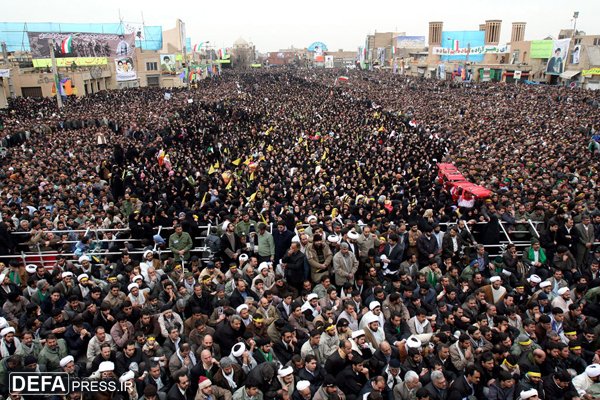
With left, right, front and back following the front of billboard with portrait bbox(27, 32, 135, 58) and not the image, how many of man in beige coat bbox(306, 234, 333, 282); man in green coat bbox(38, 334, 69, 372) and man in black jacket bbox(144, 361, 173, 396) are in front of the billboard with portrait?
3

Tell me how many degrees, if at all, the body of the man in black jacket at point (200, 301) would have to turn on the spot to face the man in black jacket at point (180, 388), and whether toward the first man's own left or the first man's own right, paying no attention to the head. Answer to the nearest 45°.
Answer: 0° — they already face them

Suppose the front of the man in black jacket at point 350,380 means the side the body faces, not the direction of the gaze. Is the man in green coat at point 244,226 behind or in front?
behind

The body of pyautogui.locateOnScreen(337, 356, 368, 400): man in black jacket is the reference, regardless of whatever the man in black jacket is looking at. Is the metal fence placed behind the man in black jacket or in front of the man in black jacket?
behind

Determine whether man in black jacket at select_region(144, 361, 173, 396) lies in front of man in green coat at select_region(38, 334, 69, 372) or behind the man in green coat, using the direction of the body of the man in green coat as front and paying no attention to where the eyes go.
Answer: in front

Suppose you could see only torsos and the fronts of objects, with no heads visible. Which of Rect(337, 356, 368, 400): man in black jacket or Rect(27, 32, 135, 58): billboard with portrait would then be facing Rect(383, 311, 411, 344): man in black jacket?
the billboard with portrait

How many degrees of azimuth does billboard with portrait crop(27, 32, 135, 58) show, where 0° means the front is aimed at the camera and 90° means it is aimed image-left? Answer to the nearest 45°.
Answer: approximately 0°

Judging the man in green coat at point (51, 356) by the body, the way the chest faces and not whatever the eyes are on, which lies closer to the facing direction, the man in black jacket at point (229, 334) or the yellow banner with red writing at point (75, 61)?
the man in black jacket

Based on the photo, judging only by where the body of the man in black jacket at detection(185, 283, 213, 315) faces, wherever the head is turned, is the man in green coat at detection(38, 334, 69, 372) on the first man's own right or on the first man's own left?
on the first man's own right

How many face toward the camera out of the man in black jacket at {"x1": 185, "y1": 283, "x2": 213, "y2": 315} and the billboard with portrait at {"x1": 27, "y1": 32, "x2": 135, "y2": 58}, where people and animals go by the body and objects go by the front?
2

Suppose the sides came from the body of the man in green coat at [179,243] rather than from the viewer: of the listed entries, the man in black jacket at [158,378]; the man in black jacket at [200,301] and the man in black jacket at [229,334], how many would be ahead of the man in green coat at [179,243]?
3
